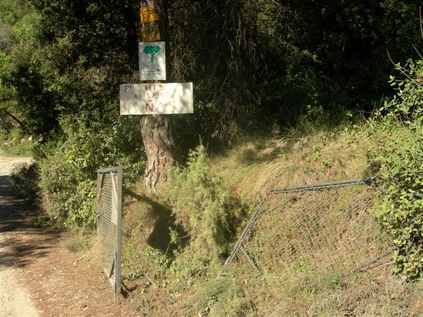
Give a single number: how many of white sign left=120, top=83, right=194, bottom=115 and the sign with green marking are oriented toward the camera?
2

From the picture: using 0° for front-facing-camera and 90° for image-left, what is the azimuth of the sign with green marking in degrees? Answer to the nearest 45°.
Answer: approximately 0°

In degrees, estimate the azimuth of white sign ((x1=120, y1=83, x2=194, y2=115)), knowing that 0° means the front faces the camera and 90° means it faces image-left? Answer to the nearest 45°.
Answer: approximately 0°

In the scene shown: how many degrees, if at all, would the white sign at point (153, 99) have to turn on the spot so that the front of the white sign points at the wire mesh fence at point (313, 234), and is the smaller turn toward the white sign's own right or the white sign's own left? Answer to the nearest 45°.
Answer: approximately 45° to the white sign's own left

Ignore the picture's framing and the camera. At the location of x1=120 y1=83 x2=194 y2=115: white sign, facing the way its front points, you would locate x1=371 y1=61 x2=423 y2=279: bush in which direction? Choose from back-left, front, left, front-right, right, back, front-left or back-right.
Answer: front-left

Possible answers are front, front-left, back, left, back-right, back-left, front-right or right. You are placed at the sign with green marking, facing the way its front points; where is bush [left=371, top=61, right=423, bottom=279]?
front-left
